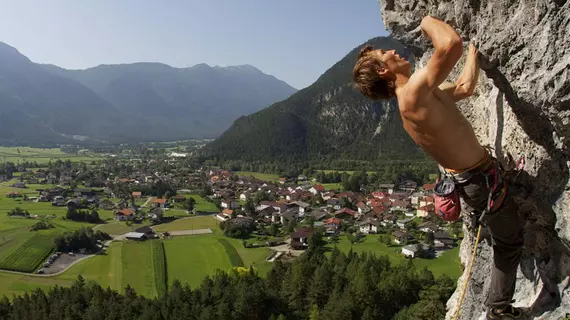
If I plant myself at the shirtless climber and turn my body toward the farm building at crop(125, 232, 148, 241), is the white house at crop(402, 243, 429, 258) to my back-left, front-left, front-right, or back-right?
front-right

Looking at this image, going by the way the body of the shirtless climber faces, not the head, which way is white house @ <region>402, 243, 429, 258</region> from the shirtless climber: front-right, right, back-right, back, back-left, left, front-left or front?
left

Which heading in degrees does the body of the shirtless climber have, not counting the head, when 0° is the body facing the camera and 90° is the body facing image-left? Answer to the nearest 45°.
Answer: approximately 270°

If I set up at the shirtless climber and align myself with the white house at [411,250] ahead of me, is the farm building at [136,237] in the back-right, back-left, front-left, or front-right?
front-left

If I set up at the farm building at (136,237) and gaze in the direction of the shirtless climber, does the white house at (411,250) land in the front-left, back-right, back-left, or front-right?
front-left

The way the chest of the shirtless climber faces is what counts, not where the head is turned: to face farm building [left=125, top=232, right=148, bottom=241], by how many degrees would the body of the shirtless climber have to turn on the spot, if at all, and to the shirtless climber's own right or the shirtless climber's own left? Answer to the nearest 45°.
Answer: approximately 135° to the shirtless climber's own left
